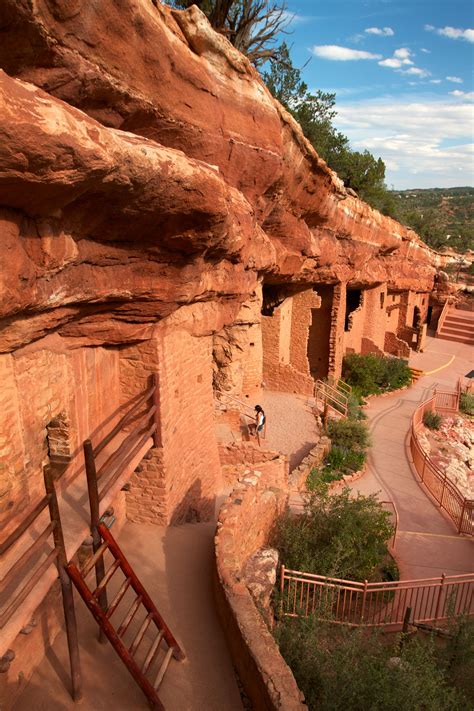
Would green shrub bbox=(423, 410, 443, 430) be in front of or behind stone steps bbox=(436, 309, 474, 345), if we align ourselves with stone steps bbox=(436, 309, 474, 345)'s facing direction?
in front

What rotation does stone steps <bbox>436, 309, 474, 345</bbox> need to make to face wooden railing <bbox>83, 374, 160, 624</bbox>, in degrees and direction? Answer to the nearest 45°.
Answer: approximately 45° to its left

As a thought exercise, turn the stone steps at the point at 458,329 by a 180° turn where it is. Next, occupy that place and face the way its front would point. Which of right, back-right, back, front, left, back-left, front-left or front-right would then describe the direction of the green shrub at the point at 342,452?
back-right

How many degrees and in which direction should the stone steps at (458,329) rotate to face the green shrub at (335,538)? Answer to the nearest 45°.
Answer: approximately 45° to its left

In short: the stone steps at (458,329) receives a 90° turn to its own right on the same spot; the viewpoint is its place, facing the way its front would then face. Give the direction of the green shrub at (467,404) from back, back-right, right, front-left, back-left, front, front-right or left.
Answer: back-left

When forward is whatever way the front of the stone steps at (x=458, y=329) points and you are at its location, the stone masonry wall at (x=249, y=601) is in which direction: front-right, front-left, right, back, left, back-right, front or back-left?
front-left

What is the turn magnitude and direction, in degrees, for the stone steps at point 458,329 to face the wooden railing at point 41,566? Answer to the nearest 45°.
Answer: approximately 45° to its left

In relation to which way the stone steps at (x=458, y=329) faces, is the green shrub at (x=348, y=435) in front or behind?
in front

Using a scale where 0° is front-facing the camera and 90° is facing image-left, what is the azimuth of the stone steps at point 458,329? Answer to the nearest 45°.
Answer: approximately 45°

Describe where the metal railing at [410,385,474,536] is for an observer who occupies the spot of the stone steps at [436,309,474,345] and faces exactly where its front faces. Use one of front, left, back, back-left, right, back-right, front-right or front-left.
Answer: front-left

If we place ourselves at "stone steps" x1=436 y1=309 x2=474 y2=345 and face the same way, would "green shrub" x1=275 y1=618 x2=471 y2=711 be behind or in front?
in front

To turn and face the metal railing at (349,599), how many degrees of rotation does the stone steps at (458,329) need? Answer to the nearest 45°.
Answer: approximately 45° to its left

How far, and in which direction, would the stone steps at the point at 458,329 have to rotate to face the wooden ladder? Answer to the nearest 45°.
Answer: approximately 45° to its left
